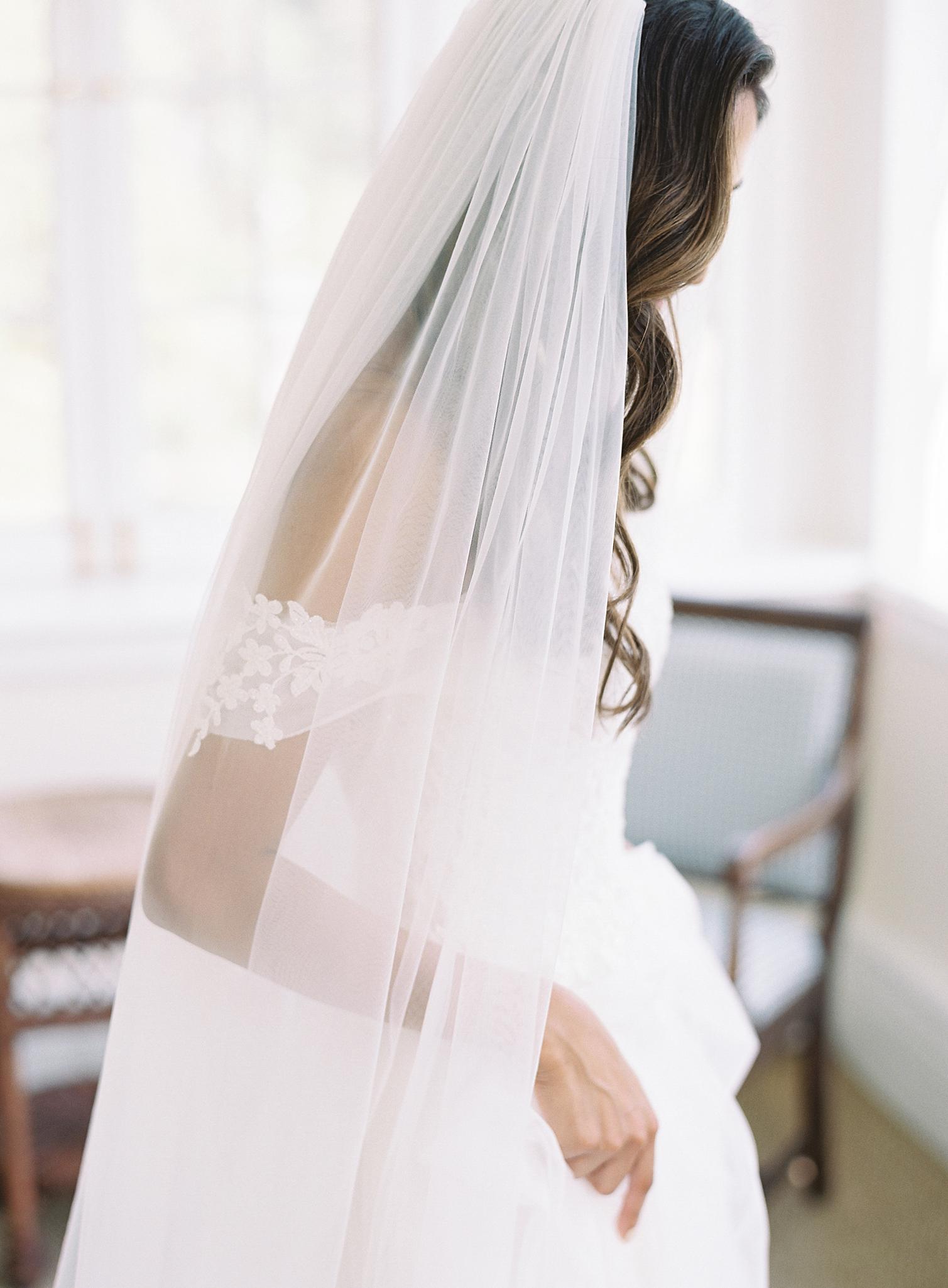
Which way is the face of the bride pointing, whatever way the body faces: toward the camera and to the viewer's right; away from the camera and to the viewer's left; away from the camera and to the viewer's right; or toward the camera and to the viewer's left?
away from the camera and to the viewer's right

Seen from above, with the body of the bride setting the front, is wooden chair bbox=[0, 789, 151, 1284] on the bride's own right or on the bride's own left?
on the bride's own left

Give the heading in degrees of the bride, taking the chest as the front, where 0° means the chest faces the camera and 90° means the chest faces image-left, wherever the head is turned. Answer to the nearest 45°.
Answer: approximately 270°

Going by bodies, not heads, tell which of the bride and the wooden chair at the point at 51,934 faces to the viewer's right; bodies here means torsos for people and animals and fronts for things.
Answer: the bride
